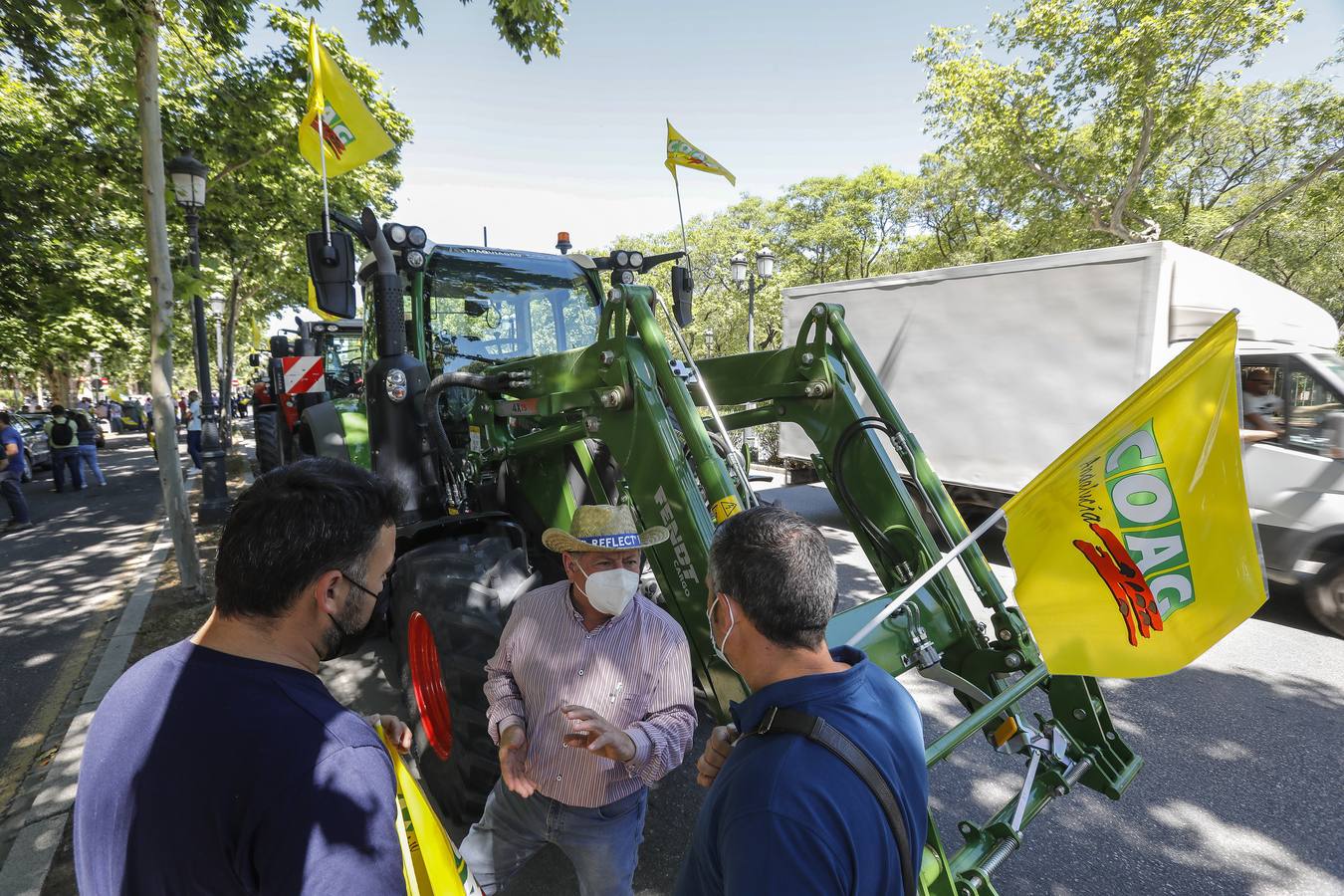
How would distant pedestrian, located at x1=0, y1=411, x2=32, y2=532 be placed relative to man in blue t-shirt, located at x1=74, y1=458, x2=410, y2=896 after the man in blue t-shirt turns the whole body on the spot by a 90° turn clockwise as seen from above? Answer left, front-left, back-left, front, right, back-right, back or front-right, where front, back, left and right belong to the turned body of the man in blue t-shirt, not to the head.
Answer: back-left

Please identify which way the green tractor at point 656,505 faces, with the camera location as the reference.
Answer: facing the viewer and to the right of the viewer

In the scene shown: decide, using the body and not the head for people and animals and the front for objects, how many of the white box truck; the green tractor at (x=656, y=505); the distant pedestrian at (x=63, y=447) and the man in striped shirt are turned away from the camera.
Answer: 1

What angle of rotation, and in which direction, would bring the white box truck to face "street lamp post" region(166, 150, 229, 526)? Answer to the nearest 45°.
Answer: approximately 135° to its right

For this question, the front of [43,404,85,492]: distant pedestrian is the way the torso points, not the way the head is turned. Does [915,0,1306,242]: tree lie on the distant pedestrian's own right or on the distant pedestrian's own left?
on the distant pedestrian's own right

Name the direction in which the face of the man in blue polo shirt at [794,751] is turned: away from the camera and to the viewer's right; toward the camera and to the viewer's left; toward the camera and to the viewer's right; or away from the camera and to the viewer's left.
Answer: away from the camera and to the viewer's left

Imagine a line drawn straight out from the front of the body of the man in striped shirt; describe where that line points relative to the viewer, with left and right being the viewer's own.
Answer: facing the viewer

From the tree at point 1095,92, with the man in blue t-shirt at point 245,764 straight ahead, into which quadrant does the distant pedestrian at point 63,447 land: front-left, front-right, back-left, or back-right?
front-right

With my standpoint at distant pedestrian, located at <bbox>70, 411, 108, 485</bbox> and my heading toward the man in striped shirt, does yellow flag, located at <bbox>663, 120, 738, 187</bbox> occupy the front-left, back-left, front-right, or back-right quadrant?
front-left

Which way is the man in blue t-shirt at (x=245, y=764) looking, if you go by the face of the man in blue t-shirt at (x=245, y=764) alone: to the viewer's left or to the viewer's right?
to the viewer's right

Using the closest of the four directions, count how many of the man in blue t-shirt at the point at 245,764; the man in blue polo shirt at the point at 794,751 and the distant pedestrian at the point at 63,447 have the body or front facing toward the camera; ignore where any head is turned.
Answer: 0

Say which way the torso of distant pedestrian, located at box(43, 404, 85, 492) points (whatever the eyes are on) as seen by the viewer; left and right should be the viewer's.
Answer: facing away from the viewer

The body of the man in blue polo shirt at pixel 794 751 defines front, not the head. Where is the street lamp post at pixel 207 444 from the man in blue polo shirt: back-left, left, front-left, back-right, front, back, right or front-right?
front

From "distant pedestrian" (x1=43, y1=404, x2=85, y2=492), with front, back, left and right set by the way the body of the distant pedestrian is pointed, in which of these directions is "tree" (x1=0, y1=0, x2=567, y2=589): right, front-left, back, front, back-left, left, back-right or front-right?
back

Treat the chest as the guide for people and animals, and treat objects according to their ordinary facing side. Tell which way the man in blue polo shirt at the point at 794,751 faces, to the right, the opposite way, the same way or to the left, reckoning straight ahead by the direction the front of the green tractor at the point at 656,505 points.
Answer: the opposite way

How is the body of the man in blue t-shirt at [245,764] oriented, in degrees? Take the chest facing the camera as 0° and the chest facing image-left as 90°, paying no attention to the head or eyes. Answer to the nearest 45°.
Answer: approximately 225°

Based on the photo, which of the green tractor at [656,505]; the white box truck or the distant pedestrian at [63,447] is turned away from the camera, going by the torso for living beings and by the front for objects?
the distant pedestrian

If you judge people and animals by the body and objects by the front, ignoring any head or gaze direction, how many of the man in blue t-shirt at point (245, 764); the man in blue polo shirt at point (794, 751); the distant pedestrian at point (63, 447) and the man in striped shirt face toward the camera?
1
